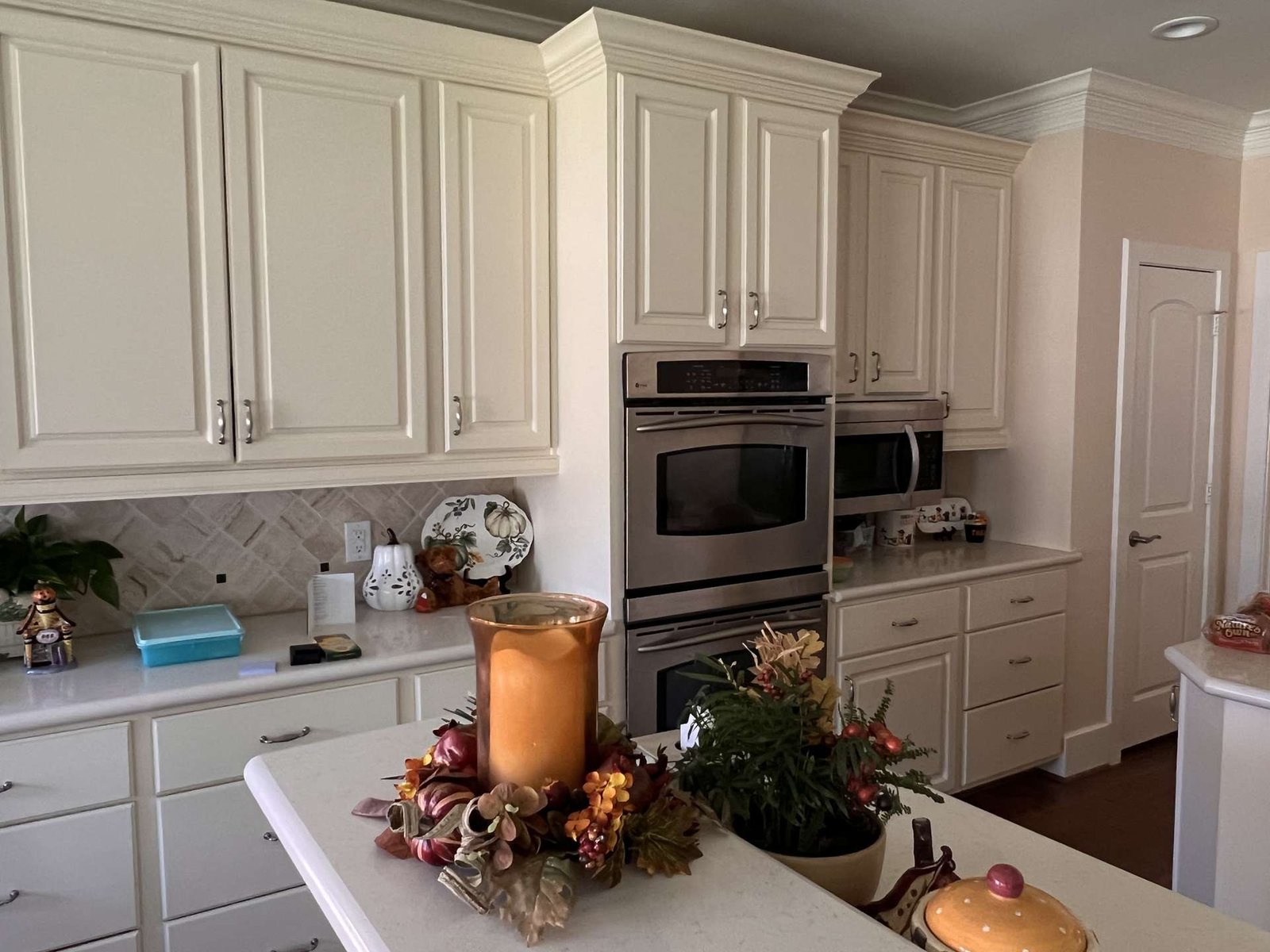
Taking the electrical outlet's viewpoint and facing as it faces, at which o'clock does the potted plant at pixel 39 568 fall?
The potted plant is roughly at 2 o'clock from the electrical outlet.

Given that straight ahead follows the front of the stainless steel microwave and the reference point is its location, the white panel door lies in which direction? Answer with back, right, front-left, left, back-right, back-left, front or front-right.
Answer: left

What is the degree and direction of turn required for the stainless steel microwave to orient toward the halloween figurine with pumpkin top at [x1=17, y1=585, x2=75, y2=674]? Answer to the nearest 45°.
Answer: approximately 90° to its right

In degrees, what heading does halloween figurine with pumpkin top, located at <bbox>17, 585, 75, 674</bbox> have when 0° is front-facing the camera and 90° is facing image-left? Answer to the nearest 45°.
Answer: approximately 0°

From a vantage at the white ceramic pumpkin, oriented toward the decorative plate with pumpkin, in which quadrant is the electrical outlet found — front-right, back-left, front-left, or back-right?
back-left

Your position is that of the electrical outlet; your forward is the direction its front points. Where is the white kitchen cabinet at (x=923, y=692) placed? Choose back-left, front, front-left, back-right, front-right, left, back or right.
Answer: left

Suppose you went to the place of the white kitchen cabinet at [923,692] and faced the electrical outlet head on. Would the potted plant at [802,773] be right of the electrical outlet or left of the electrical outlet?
left

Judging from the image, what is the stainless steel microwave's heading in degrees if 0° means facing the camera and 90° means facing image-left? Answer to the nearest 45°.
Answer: approximately 315°

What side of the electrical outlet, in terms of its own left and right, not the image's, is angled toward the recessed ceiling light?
left

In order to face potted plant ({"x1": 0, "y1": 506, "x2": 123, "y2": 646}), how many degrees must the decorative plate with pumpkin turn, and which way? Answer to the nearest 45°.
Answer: approximately 45° to its right

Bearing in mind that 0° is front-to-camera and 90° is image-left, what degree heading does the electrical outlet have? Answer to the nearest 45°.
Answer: approximately 0°

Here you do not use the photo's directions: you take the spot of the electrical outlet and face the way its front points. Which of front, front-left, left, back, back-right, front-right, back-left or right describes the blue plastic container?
front-right

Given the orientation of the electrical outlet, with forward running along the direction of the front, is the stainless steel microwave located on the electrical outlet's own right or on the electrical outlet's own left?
on the electrical outlet's own left
